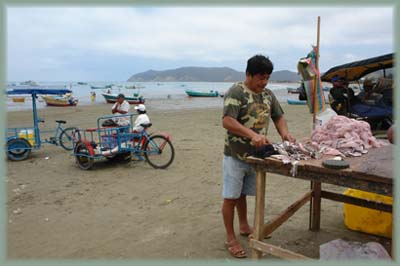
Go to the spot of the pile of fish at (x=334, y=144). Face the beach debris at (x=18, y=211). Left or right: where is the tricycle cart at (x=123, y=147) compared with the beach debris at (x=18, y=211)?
right

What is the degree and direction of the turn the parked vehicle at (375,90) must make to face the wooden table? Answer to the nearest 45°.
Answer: approximately 90° to its left

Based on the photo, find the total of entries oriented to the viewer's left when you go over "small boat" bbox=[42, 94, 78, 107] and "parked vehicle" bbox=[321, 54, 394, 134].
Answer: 2

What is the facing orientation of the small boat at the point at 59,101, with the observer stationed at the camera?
facing to the left of the viewer

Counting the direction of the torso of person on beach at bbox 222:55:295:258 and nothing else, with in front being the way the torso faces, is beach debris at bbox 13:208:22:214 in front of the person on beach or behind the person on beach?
behind

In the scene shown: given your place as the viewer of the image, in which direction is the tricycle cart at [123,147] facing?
facing away from the viewer and to the left of the viewer

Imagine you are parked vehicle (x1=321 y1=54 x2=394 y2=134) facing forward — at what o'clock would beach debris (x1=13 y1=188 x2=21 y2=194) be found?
The beach debris is roughly at 10 o'clock from the parked vehicle.

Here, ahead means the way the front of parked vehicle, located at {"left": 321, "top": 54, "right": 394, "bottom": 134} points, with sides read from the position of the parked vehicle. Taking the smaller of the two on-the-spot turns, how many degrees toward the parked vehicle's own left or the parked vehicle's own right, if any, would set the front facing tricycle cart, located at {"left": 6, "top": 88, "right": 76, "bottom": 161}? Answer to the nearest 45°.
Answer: approximately 45° to the parked vehicle's own left

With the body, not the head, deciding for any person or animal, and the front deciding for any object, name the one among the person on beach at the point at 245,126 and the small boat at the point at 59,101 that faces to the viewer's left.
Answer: the small boat

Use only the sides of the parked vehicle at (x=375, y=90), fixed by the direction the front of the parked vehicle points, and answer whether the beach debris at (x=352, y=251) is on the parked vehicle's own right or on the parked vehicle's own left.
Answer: on the parked vehicle's own left

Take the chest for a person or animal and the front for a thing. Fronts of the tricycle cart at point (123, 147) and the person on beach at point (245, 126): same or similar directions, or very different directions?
very different directions

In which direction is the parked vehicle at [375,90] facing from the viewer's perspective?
to the viewer's left
